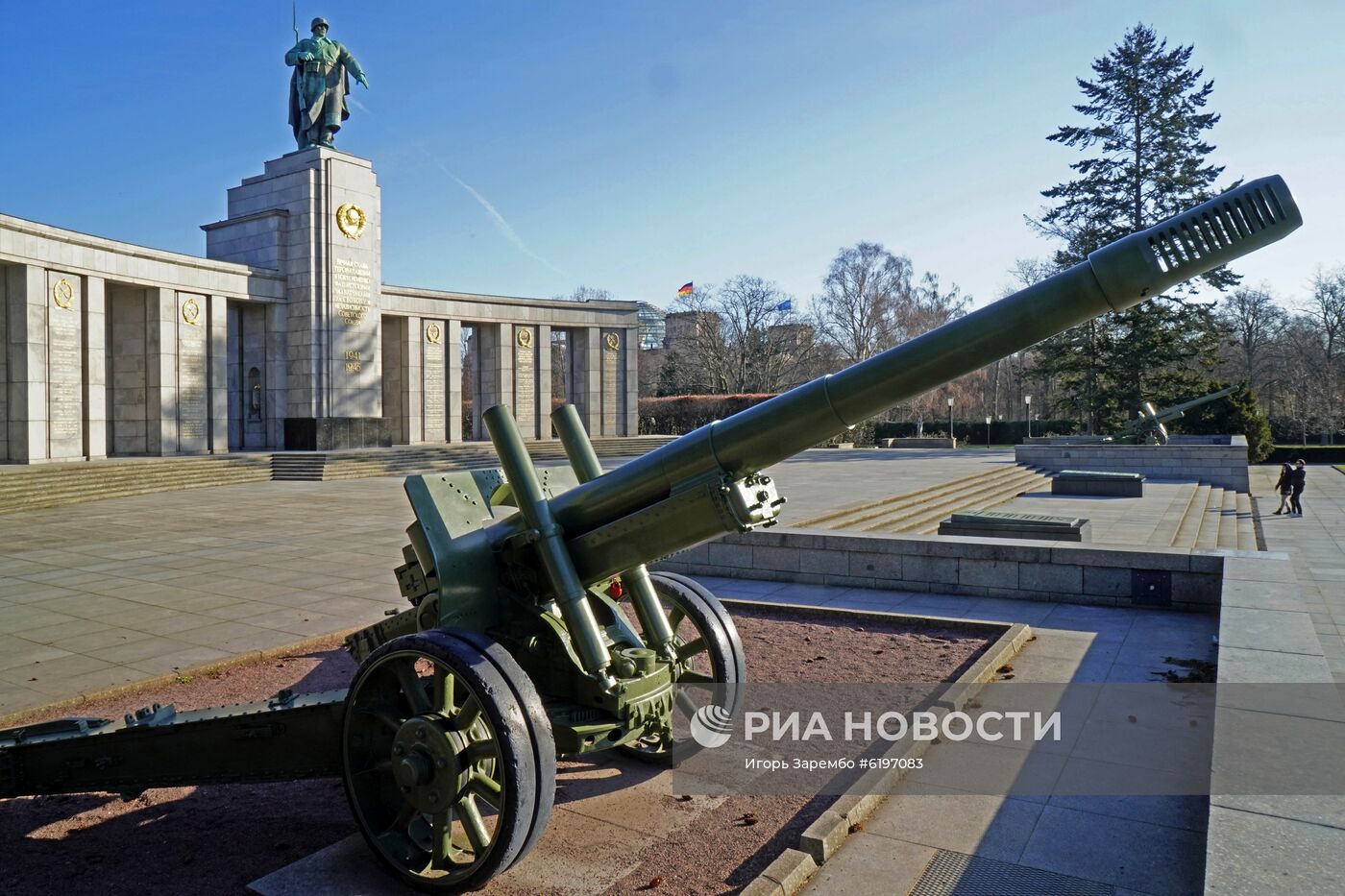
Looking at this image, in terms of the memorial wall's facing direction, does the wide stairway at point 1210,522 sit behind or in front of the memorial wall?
in front

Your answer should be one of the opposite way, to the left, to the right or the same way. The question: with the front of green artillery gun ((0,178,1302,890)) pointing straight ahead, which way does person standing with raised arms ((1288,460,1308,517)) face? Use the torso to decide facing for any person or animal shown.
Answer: the opposite way

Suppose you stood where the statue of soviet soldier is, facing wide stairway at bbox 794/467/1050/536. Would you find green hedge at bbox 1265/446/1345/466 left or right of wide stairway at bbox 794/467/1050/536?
left
